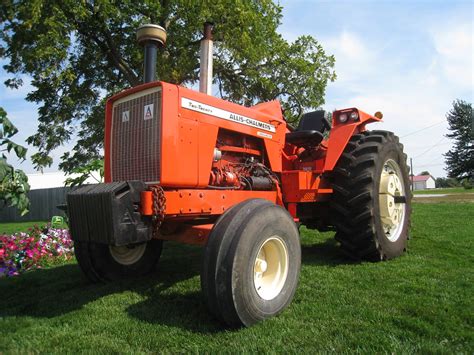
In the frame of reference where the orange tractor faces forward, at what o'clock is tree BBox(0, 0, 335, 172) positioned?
The tree is roughly at 4 o'clock from the orange tractor.

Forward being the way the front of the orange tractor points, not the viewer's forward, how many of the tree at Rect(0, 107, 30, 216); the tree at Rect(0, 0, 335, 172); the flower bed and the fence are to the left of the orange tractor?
0

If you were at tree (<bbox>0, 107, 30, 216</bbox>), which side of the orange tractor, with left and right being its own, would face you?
right

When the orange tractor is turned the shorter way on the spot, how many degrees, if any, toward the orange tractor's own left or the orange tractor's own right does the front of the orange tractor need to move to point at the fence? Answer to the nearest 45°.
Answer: approximately 90° to the orange tractor's own right

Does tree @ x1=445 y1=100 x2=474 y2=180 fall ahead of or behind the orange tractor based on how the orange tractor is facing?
behind

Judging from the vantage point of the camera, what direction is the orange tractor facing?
facing the viewer and to the left of the viewer

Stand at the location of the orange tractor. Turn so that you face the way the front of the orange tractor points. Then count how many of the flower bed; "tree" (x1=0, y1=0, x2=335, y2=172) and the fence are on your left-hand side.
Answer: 0

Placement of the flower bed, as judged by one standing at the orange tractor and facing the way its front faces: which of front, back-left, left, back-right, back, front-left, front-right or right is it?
right

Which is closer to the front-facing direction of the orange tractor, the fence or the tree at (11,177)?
the tree

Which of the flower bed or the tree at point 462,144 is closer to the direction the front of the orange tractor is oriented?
the flower bed
